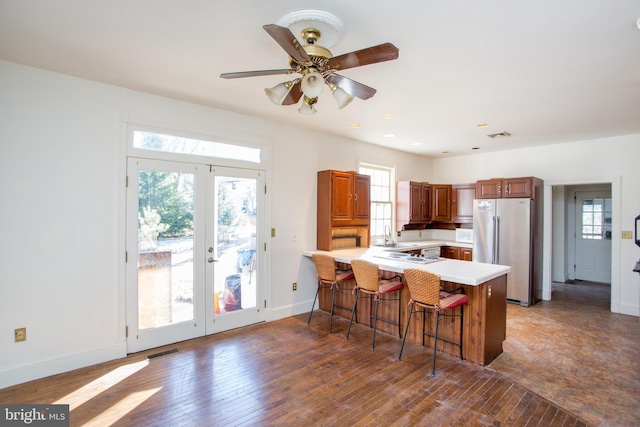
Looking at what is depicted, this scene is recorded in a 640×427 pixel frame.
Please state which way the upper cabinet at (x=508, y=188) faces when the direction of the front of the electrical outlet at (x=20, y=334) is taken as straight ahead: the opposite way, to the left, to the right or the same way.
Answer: to the right

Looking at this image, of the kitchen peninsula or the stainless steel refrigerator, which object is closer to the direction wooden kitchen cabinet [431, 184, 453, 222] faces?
the kitchen peninsula

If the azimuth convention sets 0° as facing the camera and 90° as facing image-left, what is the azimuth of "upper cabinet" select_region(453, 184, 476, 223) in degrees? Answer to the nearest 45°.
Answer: approximately 0°

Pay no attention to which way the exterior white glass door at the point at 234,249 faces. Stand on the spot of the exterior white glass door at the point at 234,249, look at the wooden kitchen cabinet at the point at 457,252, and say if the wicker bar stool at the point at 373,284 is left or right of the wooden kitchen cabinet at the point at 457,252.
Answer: right

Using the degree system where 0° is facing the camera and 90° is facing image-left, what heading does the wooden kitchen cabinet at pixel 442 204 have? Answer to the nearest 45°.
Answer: approximately 0°

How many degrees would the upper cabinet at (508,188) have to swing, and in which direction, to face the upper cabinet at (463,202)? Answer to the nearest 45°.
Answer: approximately 135° to its right
